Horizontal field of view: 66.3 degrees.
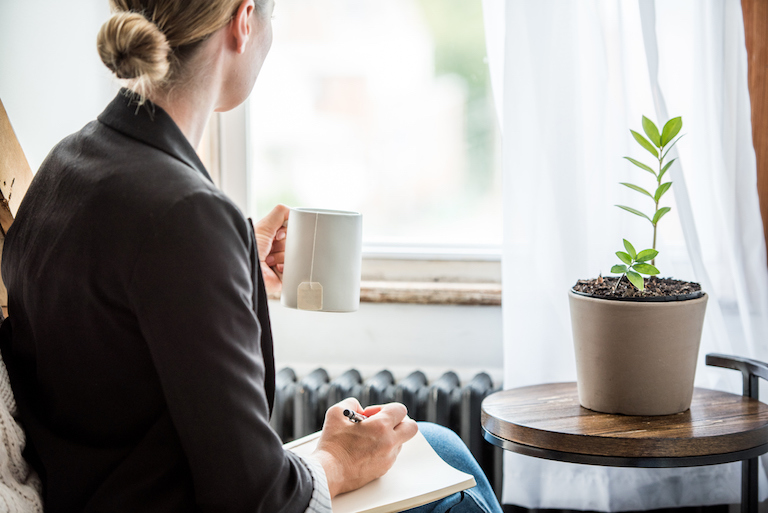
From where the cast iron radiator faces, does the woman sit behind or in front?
in front

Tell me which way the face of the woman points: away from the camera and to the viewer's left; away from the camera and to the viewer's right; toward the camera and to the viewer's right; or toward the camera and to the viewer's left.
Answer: away from the camera and to the viewer's right

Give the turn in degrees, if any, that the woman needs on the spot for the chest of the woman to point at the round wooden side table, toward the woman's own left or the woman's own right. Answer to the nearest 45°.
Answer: approximately 45° to the woman's own right

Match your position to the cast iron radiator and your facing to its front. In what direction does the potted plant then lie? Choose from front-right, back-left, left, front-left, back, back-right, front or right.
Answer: front-left

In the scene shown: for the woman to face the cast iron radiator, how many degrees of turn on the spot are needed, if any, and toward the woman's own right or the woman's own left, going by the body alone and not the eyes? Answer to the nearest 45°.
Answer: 0° — they already face it

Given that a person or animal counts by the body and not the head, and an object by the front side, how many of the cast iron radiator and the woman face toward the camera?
1

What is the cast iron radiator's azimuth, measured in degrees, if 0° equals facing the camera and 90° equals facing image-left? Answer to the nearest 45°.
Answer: approximately 0°

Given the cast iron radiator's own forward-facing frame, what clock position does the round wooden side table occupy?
The round wooden side table is roughly at 11 o'clock from the cast iron radiator.

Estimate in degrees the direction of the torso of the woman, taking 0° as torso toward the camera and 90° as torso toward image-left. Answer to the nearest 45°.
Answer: approximately 225°
